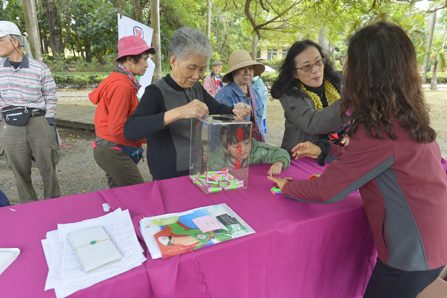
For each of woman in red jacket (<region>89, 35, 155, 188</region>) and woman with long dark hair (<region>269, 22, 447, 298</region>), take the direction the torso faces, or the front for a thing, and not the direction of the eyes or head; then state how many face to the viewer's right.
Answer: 1

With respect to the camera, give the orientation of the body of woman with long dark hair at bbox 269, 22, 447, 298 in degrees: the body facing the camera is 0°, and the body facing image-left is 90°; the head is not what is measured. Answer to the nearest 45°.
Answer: approximately 135°

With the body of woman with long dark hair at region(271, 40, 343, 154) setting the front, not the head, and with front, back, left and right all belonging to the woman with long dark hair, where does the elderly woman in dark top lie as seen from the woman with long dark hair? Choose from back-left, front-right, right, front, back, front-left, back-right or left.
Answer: right

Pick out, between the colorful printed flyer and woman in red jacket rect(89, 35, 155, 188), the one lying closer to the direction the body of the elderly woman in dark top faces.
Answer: the colorful printed flyer

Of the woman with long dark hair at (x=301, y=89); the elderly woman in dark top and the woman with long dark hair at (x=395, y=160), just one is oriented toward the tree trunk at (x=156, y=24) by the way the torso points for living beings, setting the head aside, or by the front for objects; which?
the woman with long dark hair at (x=395, y=160)

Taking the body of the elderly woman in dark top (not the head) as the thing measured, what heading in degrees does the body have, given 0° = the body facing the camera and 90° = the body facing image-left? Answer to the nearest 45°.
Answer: approximately 315°

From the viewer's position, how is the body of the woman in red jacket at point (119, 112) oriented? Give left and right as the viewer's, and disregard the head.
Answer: facing to the right of the viewer

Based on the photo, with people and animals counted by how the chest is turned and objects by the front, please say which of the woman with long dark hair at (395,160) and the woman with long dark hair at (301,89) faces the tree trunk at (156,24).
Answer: the woman with long dark hair at (395,160)

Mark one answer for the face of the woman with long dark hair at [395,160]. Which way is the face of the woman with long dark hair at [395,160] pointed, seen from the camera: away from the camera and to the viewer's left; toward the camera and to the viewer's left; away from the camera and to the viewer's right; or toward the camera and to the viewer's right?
away from the camera and to the viewer's left

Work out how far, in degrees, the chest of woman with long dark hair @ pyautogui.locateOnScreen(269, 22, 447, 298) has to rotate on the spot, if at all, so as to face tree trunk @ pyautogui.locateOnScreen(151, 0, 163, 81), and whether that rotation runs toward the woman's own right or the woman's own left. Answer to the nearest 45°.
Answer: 0° — they already face it
